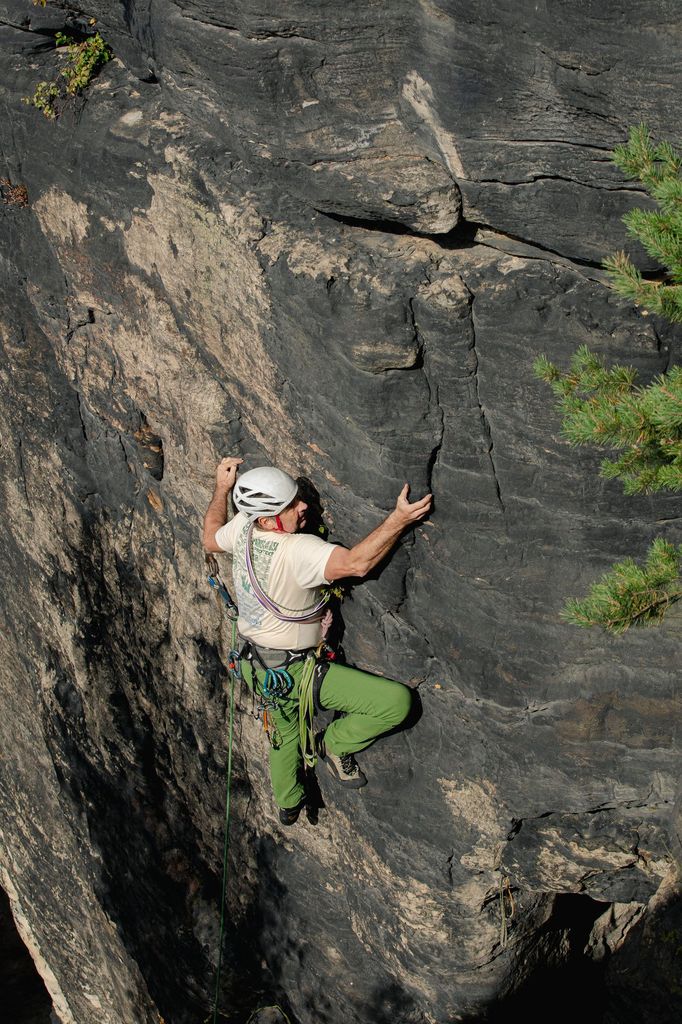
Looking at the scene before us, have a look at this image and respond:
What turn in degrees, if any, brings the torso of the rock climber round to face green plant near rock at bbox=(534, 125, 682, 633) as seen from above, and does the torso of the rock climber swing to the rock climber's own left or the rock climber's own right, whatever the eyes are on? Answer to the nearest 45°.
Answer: approximately 90° to the rock climber's own right

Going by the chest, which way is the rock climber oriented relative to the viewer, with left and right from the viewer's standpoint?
facing away from the viewer and to the right of the viewer

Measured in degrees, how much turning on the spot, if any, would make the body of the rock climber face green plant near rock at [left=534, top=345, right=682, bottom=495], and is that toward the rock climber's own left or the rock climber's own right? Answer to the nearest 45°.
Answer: approximately 90° to the rock climber's own right
